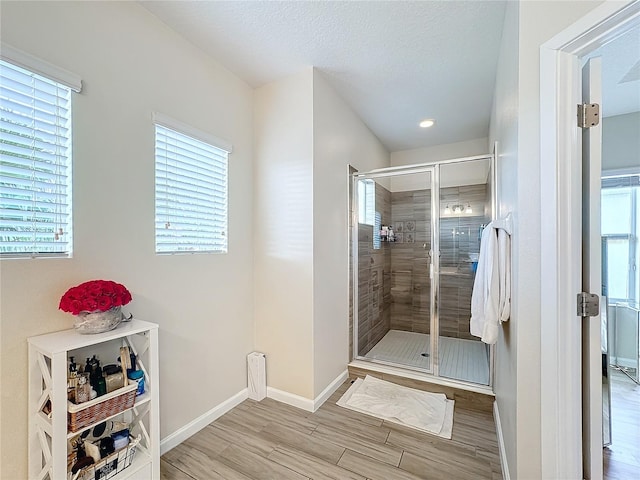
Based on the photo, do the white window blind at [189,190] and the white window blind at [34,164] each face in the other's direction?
no

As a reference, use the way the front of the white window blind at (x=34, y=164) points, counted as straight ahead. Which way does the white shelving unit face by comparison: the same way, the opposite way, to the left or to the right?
the same way

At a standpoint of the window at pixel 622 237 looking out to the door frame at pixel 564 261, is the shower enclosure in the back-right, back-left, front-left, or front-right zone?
front-right

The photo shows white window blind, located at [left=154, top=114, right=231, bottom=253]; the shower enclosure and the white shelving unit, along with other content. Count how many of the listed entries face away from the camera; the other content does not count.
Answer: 0

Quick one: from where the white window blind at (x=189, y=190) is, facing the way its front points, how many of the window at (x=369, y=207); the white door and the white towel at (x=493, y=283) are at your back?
0

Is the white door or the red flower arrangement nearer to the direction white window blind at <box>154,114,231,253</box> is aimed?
the white door

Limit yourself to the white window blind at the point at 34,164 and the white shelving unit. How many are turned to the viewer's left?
0

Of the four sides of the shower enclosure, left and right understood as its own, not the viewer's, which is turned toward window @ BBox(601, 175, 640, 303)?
left

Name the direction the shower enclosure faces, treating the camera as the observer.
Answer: facing the viewer

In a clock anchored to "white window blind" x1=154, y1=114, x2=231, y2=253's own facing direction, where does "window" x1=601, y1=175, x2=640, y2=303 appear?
The window is roughly at 11 o'clock from the white window blind.

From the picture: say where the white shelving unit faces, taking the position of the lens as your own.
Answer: facing the viewer and to the right of the viewer

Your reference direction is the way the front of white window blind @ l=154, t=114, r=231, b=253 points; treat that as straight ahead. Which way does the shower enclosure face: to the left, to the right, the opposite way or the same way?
to the right

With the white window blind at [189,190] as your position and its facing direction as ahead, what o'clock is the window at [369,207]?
The window is roughly at 10 o'clock from the white window blind.

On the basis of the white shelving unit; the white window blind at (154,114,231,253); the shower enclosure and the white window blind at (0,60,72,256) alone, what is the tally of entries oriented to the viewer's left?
0

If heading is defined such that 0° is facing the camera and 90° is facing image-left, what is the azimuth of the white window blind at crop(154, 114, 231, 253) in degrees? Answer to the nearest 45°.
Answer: approximately 315°
